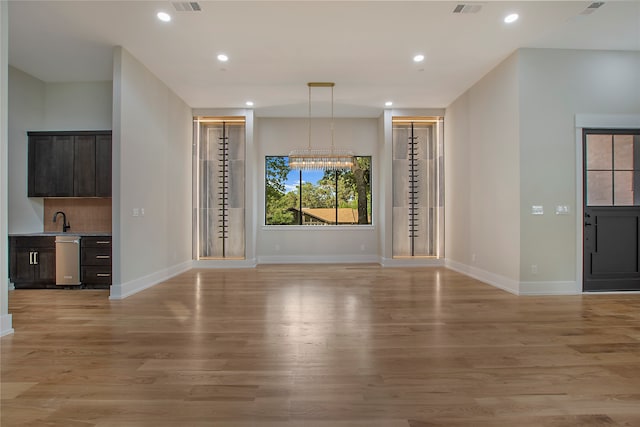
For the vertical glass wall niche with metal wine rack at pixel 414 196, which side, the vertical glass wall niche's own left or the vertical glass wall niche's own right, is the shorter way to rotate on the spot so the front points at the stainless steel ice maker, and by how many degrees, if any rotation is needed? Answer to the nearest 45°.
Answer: approximately 45° to the vertical glass wall niche's own right

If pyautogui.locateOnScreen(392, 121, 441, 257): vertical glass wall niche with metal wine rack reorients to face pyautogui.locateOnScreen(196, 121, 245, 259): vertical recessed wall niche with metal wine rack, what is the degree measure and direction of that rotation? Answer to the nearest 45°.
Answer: approximately 90° to its right

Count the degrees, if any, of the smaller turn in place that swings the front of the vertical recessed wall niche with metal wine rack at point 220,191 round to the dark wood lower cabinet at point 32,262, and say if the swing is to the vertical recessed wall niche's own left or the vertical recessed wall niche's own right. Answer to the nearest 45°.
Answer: approximately 45° to the vertical recessed wall niche's own right

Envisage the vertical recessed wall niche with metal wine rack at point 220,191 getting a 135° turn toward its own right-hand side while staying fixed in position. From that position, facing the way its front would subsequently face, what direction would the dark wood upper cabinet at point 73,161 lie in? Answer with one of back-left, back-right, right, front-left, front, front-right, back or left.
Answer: left

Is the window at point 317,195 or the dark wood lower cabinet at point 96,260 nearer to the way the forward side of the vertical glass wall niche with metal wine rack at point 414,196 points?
the dark wood lower cabinet

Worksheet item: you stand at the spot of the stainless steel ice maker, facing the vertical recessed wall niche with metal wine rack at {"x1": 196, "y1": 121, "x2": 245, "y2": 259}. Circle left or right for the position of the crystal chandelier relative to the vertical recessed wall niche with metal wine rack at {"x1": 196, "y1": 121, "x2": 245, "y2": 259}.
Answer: right

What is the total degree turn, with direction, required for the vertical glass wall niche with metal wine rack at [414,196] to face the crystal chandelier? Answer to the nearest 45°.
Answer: approximately 45° to its right

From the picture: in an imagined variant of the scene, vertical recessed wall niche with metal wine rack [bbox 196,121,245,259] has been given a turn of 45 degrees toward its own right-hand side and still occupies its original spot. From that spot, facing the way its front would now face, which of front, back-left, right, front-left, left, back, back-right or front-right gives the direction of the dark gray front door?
left

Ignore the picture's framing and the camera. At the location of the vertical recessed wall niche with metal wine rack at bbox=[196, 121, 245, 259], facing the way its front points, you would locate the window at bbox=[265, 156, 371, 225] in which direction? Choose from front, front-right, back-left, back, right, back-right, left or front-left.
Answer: left

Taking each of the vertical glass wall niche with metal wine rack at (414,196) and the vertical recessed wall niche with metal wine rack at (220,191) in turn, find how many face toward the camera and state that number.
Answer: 2

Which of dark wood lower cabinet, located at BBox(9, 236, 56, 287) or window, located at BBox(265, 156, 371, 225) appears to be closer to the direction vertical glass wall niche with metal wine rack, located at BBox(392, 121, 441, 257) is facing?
the dark wood lower cabinet

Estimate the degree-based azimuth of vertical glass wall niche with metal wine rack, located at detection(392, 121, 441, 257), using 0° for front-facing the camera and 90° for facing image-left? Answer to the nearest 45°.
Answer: approximately 0°

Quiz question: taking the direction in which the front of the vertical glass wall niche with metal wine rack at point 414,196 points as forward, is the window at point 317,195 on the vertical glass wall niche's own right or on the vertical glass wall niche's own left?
on the vertical glass wall niche's own right

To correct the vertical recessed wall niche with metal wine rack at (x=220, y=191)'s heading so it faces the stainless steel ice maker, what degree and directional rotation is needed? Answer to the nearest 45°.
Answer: approximately 45° to its right
